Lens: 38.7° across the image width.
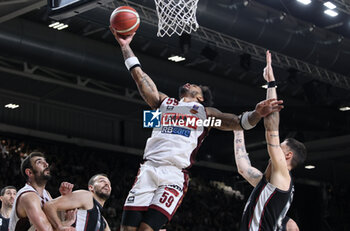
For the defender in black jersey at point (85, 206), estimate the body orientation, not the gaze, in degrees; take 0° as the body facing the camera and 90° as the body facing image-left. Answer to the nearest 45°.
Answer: approximately 315°

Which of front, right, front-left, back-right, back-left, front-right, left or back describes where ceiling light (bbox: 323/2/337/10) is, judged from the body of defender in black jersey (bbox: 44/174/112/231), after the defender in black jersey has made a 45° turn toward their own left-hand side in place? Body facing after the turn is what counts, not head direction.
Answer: front-left

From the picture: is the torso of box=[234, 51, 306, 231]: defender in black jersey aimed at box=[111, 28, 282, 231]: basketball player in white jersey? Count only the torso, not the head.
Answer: yes

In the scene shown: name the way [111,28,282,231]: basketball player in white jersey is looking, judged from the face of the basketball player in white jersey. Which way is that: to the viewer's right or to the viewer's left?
to the viewer's left

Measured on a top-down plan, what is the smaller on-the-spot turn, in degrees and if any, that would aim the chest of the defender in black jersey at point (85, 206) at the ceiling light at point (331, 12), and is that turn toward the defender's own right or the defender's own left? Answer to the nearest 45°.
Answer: approximately 90° to the defender's own left

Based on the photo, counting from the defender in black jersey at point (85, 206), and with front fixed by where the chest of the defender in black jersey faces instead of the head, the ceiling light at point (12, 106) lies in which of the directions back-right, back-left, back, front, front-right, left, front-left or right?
back-left

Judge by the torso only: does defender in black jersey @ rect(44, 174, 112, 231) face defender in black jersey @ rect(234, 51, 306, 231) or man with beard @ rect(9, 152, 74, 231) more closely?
the defender in black jersey

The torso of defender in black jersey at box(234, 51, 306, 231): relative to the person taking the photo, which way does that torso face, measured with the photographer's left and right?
facing to the left of the viewer

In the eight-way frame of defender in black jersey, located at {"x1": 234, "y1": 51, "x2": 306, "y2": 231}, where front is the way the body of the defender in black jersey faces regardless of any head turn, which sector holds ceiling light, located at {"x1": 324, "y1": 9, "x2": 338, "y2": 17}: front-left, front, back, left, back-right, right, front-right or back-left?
right
